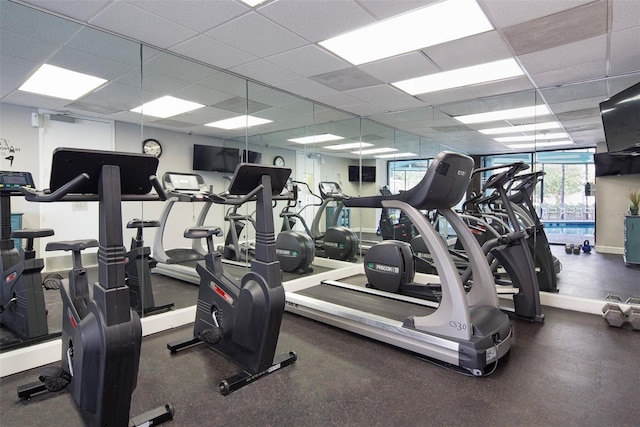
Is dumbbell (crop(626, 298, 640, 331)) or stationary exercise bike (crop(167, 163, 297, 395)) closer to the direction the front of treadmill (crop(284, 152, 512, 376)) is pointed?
the dumbbell

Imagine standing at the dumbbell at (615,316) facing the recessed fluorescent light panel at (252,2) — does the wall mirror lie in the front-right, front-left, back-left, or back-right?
front-right

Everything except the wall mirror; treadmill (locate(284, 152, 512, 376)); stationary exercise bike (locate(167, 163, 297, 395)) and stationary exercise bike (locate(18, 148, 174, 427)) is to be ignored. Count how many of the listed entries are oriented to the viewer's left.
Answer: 0

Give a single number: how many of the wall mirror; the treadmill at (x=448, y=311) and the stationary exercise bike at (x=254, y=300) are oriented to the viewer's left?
0

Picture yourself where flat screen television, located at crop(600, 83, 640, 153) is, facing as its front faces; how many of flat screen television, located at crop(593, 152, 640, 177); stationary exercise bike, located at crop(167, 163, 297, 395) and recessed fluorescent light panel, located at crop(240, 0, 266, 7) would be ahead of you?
2

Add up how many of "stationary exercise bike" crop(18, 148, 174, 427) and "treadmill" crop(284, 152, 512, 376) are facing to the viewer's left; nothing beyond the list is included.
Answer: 0

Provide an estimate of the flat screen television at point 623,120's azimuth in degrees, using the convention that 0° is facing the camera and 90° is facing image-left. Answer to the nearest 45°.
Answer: approximately 45°

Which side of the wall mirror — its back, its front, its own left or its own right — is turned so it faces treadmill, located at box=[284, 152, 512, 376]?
front
